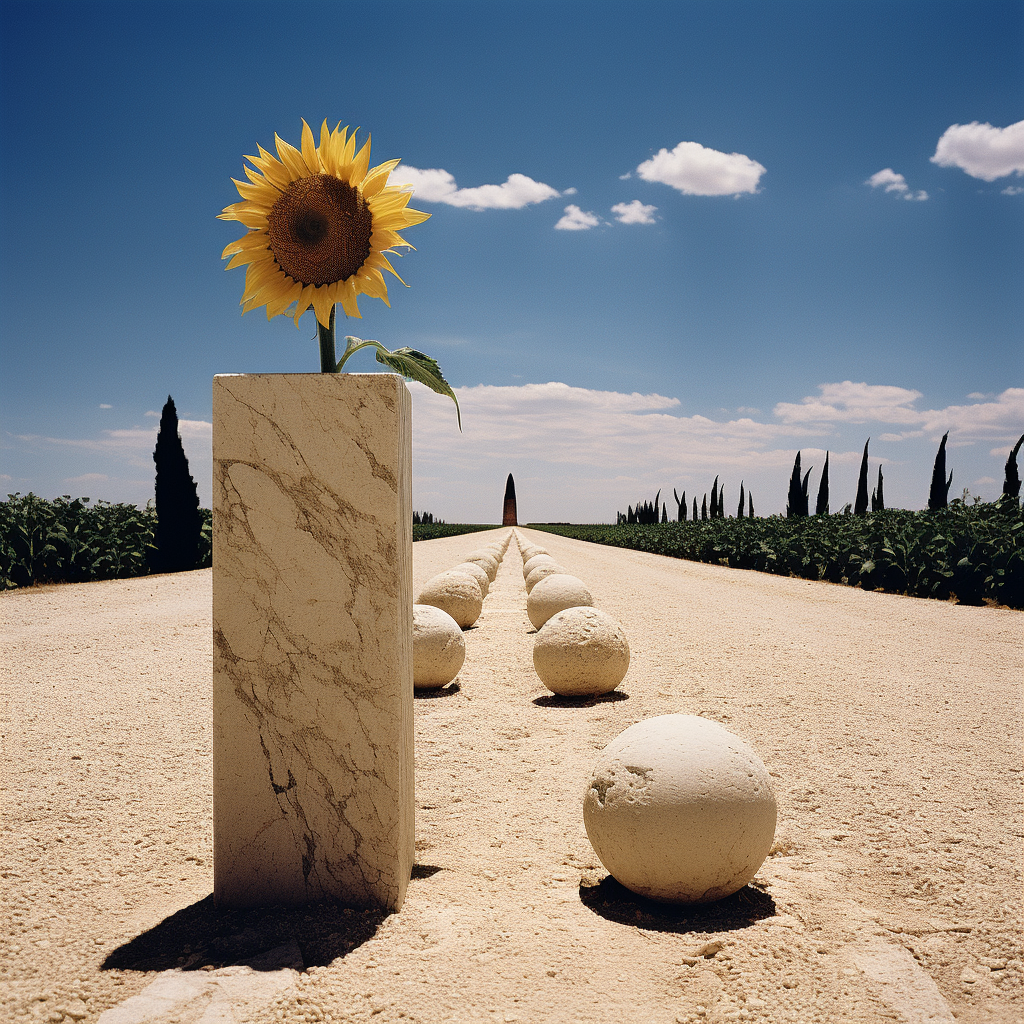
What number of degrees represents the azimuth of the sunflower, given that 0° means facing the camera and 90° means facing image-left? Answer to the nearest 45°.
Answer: approximately 0°

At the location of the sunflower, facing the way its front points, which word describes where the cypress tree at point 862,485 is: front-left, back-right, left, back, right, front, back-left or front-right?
back-left

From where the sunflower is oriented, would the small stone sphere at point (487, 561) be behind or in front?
behind

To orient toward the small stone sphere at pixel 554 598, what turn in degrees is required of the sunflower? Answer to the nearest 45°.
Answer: approximately 135° to its left

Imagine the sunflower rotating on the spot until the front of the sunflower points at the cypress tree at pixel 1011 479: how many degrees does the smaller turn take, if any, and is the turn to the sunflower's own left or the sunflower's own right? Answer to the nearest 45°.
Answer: approximately 135° to the sunflower's own left

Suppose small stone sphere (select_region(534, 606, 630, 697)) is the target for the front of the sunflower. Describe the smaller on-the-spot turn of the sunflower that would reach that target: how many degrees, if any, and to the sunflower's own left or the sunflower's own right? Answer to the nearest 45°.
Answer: approximately 135° to the sunflower's own left

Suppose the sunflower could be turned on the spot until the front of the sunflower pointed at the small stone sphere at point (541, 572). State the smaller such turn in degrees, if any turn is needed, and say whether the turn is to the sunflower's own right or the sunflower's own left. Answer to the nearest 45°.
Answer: approximately 135° to the sunflower's own left

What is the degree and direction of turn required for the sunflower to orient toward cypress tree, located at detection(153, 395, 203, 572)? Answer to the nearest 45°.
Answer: approximately 180°
